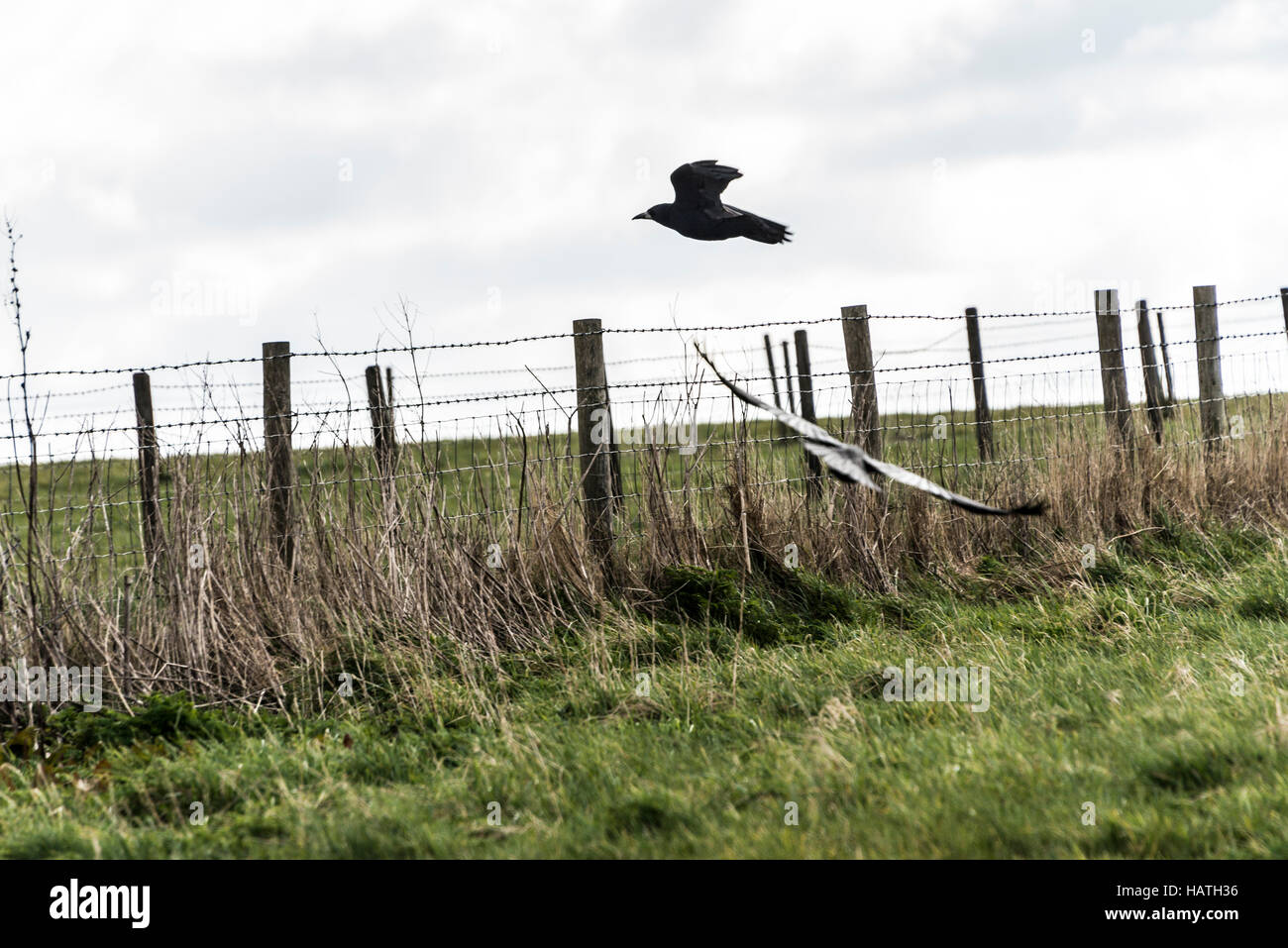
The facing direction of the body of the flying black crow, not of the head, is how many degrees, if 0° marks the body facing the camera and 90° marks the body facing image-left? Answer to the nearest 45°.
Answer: approximately 90°

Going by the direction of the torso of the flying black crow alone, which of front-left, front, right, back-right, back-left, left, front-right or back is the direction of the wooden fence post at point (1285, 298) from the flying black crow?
back-right
